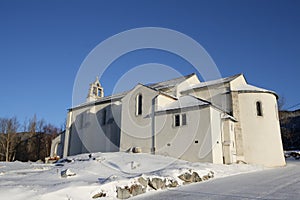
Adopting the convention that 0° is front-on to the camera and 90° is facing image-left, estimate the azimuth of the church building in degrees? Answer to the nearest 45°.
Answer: approximately 135°
